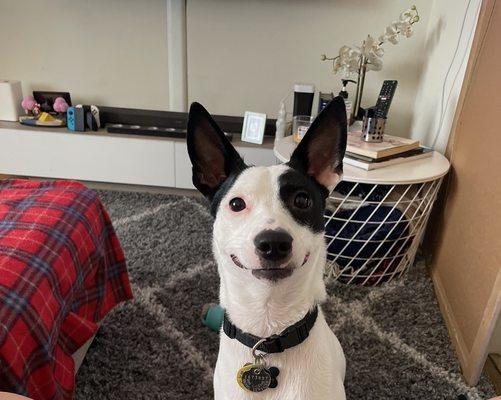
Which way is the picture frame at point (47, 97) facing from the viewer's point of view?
toward the camera

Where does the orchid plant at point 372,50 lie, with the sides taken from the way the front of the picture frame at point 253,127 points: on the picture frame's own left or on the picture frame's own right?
on the picture frame's own left

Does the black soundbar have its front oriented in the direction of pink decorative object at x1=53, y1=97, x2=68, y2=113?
no

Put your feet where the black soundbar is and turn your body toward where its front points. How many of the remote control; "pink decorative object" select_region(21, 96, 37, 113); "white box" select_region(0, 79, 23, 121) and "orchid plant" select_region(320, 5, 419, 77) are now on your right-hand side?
2

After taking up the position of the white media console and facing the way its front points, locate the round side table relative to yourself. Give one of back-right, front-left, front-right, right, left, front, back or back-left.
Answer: front-left

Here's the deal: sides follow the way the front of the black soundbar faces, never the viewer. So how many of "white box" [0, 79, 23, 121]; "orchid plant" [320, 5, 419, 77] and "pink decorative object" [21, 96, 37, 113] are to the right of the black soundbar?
2

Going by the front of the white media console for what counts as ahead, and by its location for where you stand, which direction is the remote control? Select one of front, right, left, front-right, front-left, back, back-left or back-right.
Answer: front-left

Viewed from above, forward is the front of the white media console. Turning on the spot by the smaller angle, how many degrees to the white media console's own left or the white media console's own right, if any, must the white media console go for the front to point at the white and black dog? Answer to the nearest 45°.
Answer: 0° — it already faces it

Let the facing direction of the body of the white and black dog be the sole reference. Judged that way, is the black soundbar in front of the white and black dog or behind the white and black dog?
behind

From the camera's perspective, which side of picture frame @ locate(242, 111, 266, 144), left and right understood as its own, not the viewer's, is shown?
front

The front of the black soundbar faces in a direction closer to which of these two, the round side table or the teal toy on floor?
the teal toy on floor

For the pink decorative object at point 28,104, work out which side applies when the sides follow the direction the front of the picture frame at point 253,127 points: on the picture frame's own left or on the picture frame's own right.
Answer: on the picture frame's own right

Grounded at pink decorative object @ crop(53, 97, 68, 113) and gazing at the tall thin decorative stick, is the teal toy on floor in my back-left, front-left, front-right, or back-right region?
front-right

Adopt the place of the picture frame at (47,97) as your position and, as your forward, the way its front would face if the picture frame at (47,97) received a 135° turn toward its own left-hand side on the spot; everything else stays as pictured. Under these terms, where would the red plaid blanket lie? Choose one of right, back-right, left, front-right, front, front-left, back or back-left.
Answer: back-right

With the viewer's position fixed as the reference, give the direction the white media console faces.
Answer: facing the viewer

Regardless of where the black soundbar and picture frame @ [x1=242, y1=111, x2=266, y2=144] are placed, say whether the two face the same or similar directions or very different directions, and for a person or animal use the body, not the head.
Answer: same or similar directions

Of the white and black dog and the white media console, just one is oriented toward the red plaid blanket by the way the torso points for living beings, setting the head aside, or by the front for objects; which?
the white media console

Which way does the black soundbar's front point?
toward the camera
